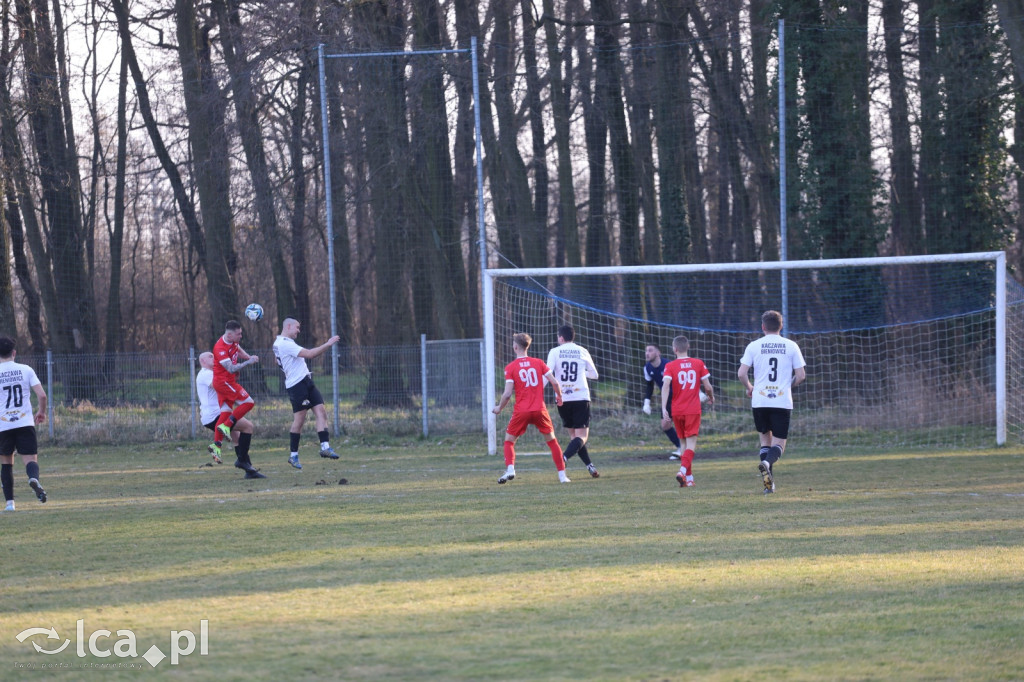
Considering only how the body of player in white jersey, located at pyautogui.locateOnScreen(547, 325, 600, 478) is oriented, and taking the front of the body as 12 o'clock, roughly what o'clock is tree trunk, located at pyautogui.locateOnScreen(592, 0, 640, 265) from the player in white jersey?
The tree trunk is roughly at 12 o'clock from the player in white jersey.

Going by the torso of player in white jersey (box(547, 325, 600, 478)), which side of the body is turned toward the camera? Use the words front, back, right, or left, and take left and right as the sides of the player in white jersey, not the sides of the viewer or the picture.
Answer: back

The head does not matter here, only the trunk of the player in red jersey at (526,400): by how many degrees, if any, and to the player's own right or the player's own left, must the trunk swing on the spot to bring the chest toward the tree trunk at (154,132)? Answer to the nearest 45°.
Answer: approximately 45° to the player's own left

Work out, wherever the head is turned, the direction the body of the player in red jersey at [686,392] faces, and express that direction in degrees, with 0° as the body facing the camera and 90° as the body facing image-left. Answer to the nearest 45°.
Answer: approximately 180°

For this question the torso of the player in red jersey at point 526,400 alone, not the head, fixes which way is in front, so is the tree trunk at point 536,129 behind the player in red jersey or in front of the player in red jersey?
in front

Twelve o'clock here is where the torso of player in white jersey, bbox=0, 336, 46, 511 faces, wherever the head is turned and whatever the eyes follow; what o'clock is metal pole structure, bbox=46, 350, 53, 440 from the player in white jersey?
The metal pole structure is roughly at 12 o'clock from the player in white jersey.

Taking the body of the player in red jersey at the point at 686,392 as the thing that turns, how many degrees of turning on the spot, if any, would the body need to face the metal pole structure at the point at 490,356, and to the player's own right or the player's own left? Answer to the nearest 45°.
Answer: approximately 45° to the player's own left

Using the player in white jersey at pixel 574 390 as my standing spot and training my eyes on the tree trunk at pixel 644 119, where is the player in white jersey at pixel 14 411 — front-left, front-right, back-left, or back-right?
back-left

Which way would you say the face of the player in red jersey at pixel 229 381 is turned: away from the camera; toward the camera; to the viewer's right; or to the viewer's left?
to the viewer's right

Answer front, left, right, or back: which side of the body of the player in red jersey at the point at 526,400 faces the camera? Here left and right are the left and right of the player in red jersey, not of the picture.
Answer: back

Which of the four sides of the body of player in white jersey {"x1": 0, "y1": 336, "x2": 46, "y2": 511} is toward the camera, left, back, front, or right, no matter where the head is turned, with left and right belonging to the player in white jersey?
back

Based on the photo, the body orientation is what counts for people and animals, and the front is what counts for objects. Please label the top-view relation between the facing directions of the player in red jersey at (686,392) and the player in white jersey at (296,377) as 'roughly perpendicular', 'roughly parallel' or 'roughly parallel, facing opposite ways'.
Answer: roughly perpendicular
